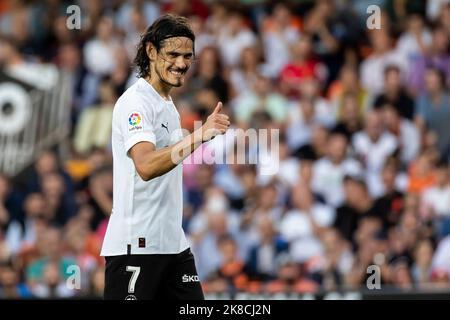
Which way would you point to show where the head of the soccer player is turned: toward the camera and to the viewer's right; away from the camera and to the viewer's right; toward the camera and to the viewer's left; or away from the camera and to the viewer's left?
toward the camera and to the viewer's right

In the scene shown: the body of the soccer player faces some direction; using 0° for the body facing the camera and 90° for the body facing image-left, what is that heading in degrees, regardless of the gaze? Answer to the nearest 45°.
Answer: approximately 315°
